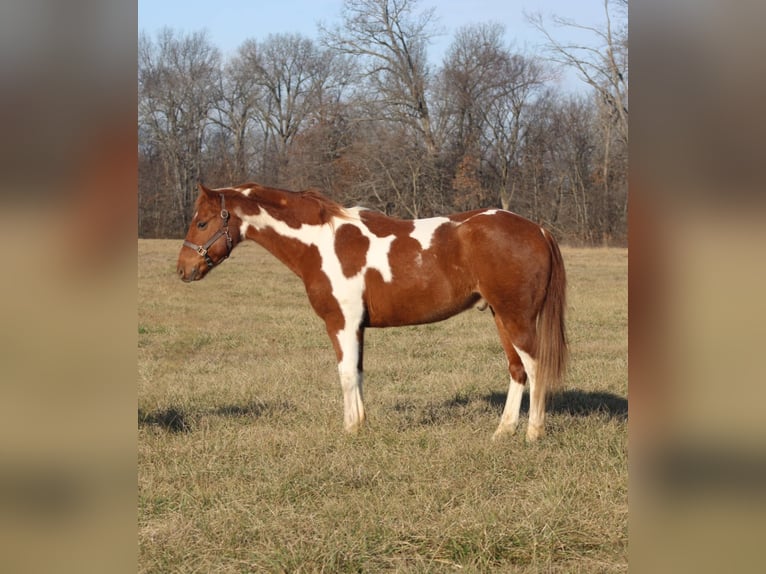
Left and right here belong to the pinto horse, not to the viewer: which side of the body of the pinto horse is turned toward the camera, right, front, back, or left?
left

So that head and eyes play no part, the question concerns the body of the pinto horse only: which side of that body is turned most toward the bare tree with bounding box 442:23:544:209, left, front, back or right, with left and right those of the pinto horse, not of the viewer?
right
